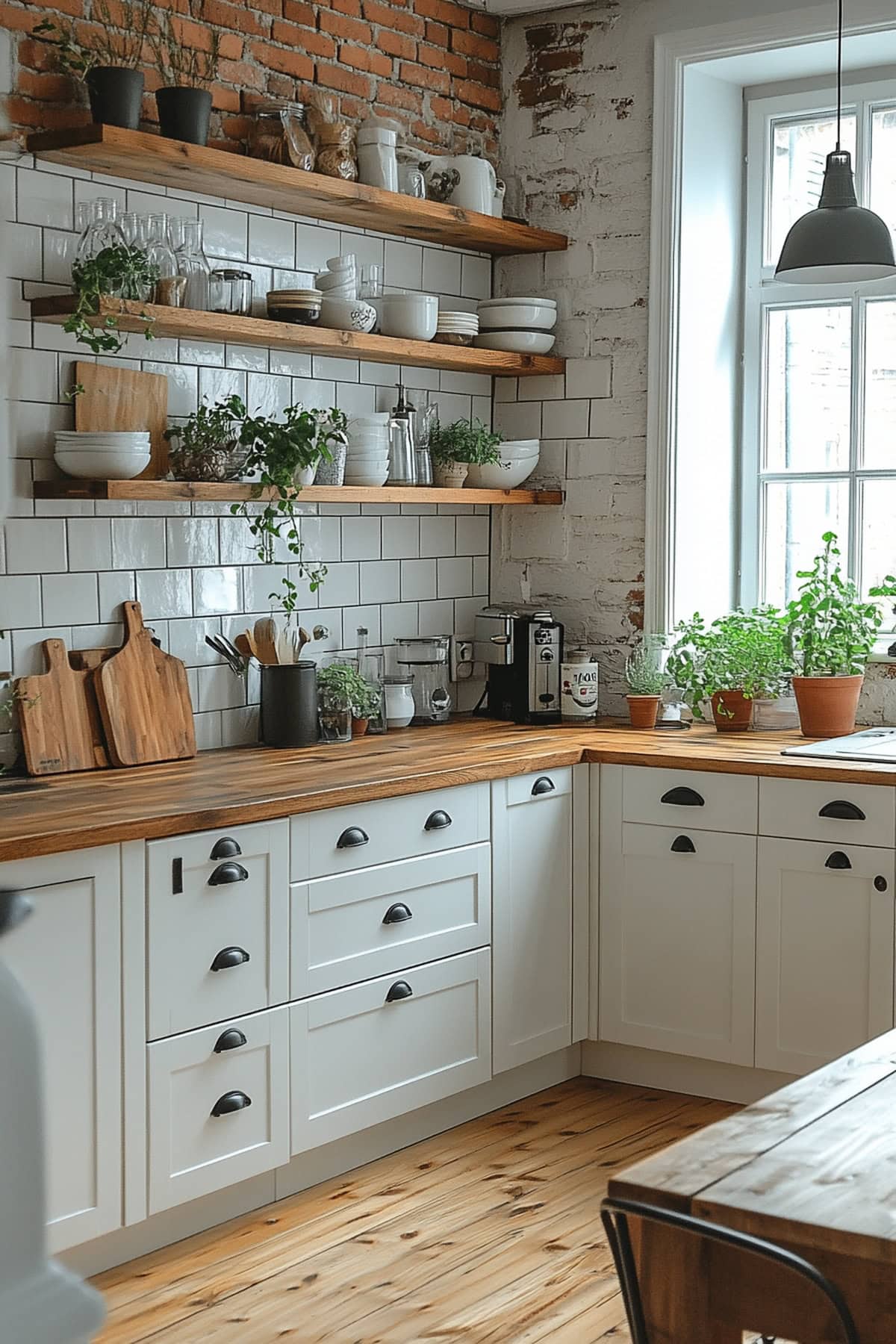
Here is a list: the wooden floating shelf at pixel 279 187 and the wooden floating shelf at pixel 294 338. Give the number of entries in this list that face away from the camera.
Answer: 0

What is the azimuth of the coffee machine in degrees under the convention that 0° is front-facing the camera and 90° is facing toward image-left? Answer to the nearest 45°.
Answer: approximately 0°

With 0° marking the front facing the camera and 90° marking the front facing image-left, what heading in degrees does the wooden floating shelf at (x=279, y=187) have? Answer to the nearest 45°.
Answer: approximately 315°

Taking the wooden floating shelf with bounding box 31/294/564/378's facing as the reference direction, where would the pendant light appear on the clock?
The pendant light is roughly at 11 o'clock from the wooden floating shelf.

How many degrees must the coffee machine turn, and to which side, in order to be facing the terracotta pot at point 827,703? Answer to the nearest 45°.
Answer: approximately 45° to its left
